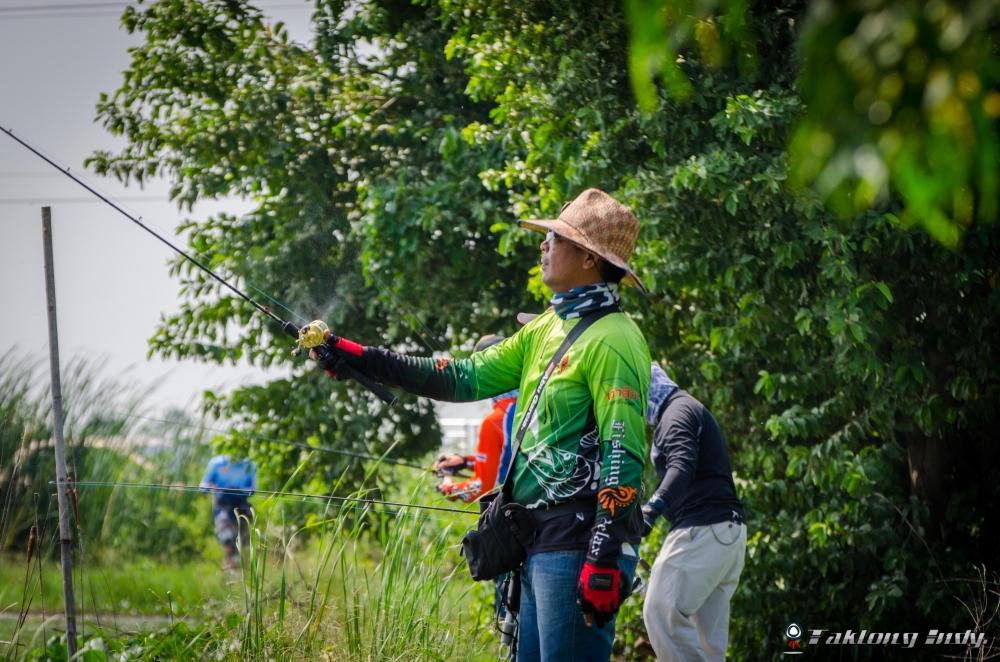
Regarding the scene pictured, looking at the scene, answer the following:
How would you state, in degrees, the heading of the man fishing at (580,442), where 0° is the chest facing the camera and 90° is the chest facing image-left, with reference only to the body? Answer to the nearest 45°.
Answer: approximately 45°

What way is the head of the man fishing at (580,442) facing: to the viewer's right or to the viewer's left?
to the viewer's left

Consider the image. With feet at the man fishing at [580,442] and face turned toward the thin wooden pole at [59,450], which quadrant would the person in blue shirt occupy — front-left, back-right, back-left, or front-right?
front-right

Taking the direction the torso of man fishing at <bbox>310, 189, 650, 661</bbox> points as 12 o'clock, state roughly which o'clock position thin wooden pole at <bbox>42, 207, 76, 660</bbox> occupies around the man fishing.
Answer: The thin wooden pole is roughly at 2 o'clock from the man fishing.

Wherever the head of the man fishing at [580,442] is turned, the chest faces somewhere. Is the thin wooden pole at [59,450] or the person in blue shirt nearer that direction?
the thin wooden pole

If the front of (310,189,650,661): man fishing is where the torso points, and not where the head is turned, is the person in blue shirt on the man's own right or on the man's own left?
on the man's own right
